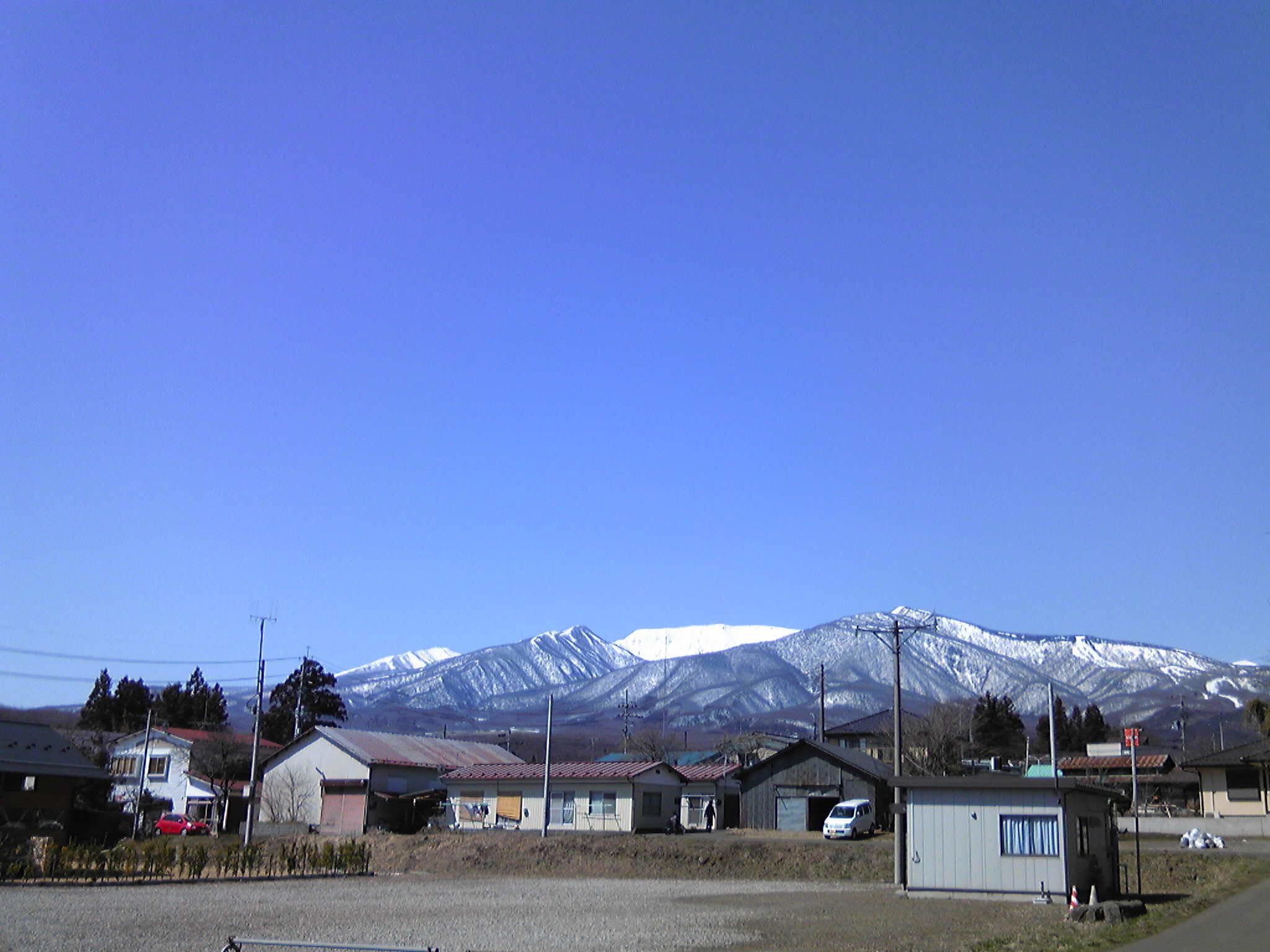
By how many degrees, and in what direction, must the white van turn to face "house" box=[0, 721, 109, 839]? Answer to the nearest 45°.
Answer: approximately 45° to its right

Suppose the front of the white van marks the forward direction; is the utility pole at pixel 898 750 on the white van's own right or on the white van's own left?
on the white van's own left

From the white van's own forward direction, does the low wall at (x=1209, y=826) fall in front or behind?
behind

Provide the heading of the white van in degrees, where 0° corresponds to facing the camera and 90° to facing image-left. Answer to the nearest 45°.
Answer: approximately 45°

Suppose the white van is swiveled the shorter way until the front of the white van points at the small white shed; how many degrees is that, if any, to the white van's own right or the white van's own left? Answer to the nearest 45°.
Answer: approximately 45° to the white van's own left

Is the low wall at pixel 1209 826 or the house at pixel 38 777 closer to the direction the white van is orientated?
the house

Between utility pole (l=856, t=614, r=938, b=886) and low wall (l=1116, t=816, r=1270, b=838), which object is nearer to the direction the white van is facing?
the utility pole
